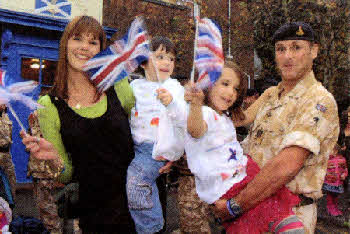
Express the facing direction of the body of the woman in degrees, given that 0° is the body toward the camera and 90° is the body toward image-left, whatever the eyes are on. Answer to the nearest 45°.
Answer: approximately 0°

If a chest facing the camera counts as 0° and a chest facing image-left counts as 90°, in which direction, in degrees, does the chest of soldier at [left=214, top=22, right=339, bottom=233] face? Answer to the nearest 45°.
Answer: approximately 45°

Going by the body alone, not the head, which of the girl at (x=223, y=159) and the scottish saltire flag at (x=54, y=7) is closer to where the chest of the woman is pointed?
the girl

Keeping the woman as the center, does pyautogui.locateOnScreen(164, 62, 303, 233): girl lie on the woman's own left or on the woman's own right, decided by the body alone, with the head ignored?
on the woman's own left

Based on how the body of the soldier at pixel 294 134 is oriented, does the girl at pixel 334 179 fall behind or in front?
behind

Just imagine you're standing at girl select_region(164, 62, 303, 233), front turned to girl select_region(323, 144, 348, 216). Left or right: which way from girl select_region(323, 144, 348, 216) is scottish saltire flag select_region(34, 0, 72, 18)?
left

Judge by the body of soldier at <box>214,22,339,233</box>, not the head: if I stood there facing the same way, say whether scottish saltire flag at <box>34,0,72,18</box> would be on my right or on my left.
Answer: on my right

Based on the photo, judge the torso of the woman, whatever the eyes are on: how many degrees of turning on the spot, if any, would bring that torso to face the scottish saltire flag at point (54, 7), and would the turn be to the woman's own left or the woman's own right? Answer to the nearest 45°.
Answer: approximately 180°

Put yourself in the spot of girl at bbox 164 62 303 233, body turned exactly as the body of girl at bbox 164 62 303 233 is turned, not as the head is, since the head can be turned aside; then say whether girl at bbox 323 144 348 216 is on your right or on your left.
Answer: on your left

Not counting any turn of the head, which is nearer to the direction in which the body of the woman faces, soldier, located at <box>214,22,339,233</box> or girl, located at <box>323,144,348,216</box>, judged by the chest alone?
the soldier

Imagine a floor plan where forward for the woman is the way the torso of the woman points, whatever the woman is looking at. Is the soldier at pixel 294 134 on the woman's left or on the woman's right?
on the woman's left
